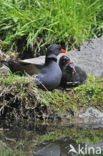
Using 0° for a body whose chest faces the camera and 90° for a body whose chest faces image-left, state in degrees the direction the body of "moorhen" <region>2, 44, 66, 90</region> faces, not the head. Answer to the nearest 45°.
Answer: approximately 270°

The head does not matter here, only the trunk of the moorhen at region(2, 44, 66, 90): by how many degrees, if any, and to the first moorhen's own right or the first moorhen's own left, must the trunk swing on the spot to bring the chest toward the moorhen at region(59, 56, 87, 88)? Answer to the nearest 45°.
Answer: approximately 45° to the first moorhen's own left
